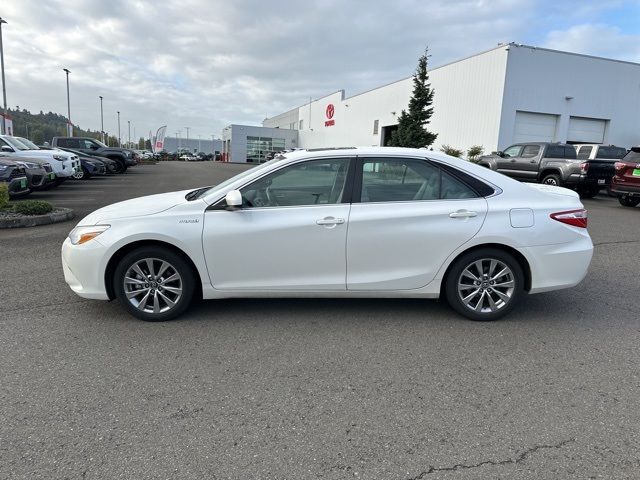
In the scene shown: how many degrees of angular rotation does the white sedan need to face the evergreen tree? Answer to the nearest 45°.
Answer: approximately 90° to its right

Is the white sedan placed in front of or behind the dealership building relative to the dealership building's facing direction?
in front

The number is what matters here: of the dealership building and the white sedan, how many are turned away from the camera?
0

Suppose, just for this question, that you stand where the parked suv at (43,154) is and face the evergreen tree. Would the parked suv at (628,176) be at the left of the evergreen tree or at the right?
right

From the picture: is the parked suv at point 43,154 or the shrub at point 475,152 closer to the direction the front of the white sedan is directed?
the parked suv

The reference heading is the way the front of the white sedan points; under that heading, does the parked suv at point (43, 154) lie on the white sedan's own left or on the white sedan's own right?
on the white sedan's own right

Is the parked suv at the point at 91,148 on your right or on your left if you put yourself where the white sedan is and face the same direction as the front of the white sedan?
on your right

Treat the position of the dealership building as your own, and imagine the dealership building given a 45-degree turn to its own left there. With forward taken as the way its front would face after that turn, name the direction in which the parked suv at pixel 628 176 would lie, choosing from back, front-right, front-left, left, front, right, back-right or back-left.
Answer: front

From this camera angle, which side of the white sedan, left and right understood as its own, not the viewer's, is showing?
left

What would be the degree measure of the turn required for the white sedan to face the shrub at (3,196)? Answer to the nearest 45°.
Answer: approximately 45° to its right

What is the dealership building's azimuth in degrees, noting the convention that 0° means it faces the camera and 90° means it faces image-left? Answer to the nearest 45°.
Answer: approximately 45°

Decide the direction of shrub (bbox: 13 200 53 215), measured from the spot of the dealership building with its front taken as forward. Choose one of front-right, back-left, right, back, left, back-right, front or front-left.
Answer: front
